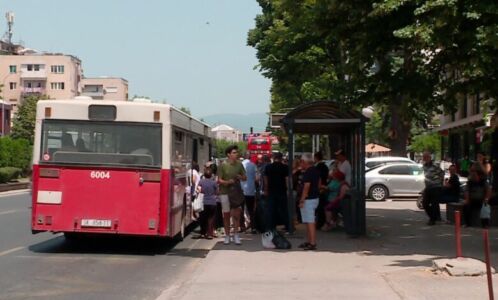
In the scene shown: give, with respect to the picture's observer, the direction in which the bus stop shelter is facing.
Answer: facing to the left of the viewer

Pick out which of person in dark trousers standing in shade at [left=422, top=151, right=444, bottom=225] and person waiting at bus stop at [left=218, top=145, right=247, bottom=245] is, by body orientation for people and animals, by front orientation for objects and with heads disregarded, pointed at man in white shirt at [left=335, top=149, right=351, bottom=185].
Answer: person in dark trousers standing in shade at [left=422, top=151, right=444, bottom=225]

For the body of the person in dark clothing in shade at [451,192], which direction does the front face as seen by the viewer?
to the viewer's left

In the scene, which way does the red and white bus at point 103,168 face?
away from the camera

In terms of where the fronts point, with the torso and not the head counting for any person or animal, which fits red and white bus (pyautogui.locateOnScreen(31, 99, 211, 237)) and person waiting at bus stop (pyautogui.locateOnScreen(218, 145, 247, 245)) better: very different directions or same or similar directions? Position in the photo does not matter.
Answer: very different directions

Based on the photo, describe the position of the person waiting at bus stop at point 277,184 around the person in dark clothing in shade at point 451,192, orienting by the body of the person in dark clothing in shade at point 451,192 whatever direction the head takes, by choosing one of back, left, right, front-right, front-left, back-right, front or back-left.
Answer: front-left

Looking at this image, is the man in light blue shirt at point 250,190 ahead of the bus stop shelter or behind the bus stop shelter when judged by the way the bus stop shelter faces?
ahead

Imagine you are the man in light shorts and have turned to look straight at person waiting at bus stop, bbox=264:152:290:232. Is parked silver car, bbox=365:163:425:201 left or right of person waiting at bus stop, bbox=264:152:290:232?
right
